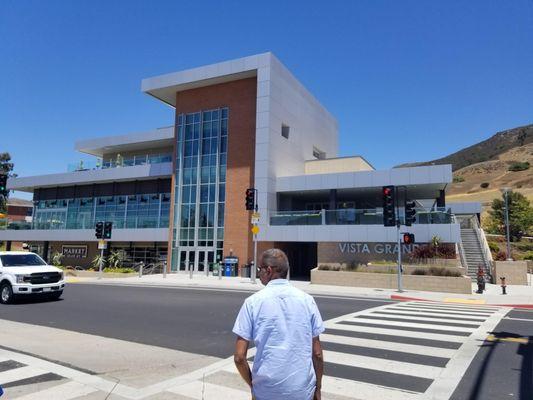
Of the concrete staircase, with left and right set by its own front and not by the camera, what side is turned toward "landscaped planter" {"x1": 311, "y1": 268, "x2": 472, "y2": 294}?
front

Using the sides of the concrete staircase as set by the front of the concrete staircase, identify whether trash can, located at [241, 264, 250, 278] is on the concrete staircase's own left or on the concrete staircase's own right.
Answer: on the concrete staircase's own right

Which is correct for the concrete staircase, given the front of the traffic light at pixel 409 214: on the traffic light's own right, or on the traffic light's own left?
on the traffic light's own left

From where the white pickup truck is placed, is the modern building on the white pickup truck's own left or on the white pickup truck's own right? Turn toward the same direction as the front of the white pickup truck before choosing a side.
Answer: on the white pickup truck's own left

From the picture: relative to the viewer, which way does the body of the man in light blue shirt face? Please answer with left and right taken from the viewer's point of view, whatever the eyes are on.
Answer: facing away from the viewer

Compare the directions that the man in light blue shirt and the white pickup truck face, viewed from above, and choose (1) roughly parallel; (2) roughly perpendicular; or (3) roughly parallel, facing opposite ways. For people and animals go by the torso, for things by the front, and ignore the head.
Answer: roughly perpendicular

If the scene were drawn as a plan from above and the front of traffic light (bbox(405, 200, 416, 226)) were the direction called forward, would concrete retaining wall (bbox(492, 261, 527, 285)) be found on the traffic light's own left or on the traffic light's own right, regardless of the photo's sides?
on the traffic light's own left

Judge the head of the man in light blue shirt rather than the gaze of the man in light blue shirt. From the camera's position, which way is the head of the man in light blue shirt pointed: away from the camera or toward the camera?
away from the camera

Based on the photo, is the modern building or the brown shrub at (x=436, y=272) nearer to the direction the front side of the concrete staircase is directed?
the brown shrub

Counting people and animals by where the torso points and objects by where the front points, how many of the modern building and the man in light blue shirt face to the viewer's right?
0

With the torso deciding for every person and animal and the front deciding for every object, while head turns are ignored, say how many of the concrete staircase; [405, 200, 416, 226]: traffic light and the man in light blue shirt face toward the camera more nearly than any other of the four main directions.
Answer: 1

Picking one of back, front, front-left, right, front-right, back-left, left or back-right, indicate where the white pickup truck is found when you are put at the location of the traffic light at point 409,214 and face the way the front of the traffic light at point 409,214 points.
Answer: back-right

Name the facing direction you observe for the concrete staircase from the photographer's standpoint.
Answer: facing the viewer

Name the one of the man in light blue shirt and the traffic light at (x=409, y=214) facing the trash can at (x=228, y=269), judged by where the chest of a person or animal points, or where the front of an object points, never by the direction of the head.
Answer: the man in light blue shirt

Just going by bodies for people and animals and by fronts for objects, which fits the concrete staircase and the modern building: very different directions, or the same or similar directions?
same or similar directions

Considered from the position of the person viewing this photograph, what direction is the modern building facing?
facing the viewer and to the left of the viewer

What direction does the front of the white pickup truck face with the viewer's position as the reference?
facing the viewer and to the right of the viewer
